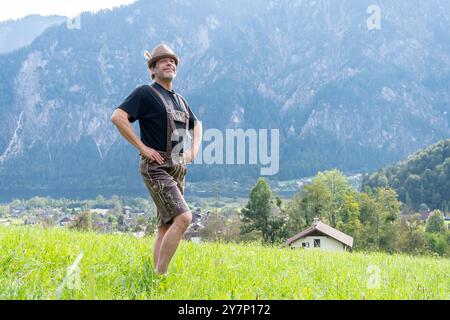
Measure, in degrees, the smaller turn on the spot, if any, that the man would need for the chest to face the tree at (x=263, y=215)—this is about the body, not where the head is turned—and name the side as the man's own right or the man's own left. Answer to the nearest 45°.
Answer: approximately 135° to the man's own left

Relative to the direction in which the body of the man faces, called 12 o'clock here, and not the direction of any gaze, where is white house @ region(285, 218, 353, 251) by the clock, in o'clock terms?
The white house is roughly at 8 o'clock from the man.

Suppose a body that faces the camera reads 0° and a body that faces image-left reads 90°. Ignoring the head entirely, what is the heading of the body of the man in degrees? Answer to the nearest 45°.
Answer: approximately 315°
